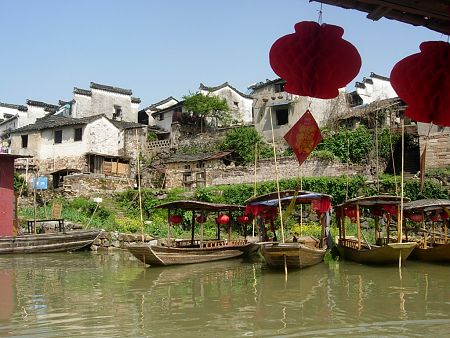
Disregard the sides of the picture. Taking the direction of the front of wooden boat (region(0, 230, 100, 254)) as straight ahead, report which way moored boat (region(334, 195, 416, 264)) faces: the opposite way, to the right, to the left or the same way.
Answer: to the right

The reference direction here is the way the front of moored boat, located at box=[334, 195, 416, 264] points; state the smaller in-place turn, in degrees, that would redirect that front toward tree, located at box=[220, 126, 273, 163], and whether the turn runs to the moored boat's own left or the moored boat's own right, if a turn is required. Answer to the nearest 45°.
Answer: approximately 180°

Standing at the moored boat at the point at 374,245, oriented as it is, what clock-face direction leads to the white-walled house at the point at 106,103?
The white-walled house is roughly at 6 o'clock from the moored boat.

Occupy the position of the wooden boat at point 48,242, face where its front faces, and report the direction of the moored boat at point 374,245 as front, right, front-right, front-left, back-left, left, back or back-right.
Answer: front-right

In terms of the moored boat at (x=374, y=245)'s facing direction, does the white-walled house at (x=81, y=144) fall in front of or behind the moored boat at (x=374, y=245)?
behind

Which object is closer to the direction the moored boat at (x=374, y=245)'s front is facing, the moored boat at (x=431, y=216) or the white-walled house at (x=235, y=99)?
the moored boat

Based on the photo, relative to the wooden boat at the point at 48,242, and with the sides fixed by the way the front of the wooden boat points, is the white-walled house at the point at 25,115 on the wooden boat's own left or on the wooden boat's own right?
on the wooden boat's own left

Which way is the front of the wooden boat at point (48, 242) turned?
to the viewer's right

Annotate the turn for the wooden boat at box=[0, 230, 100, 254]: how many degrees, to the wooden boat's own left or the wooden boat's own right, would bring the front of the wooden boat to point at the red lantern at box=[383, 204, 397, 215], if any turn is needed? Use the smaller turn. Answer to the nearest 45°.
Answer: approximately 45° to the wooden boat's own right

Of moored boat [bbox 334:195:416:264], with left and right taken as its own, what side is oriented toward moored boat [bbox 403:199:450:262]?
left

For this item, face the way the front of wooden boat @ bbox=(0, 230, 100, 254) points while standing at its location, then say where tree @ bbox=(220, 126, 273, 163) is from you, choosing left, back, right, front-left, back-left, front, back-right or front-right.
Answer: front-left

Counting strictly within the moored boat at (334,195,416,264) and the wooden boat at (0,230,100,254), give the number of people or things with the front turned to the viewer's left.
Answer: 0

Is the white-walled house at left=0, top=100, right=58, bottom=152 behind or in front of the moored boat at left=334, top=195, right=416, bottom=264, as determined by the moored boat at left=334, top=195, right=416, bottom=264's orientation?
behind
